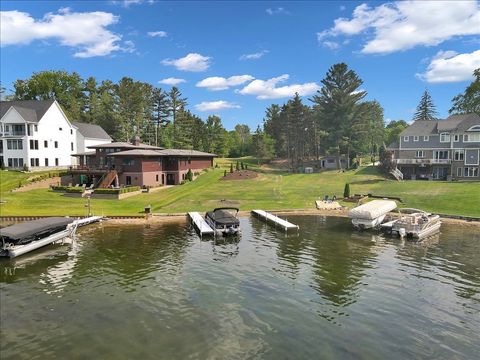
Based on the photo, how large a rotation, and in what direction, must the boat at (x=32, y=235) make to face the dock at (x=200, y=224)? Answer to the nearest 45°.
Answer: approximately 45° to its right

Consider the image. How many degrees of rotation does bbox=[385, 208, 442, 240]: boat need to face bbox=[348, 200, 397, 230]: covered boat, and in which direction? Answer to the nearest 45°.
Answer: approximately 135° to its left

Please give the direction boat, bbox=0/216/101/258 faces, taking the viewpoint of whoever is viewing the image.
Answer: facing away from the viewer and to the right of the viewer

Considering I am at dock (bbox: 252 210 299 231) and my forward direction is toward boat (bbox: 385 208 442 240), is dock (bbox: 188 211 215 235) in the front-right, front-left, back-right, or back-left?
back-right

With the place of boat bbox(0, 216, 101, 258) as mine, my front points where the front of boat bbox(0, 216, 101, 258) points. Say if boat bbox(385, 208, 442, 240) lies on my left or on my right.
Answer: on my right

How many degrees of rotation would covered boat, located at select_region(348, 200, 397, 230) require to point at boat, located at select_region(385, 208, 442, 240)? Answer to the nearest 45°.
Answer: approximately 45° to its right
